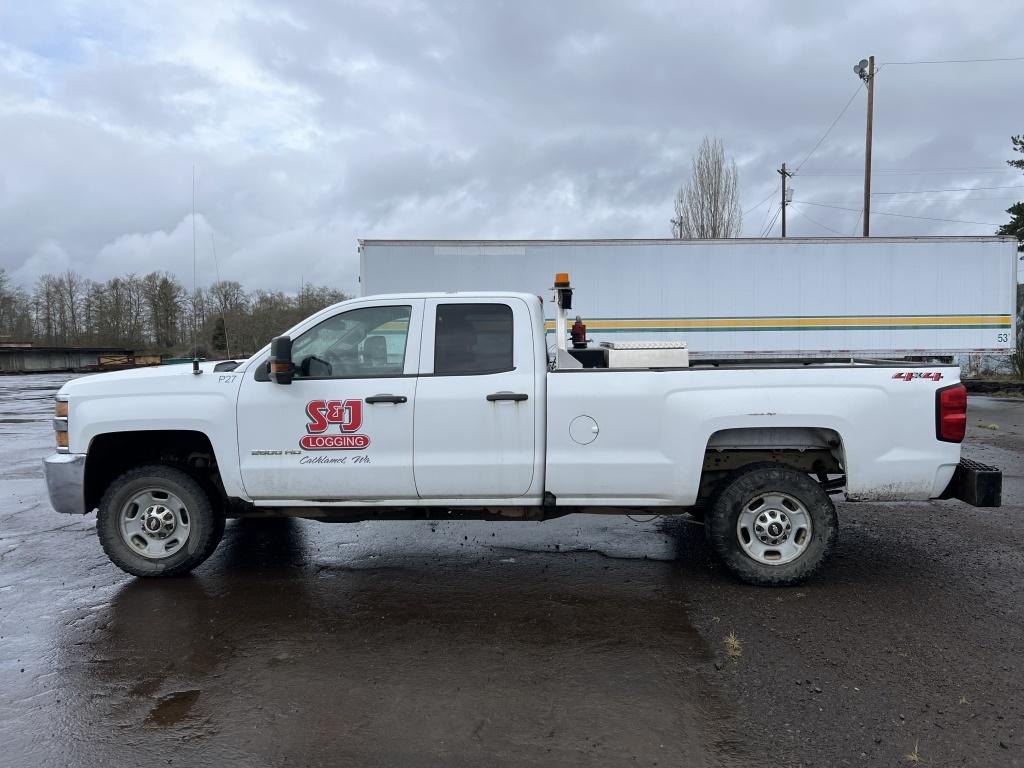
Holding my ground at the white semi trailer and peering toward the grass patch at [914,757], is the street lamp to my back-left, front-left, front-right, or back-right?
back-left

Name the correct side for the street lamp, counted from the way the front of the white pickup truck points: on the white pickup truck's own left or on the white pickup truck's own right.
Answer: on the white pickup truck's own right

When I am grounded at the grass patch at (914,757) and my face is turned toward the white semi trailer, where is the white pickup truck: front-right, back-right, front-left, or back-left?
front-left

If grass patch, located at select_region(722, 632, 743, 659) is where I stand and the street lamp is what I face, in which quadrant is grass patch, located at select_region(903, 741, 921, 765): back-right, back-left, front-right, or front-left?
back-right

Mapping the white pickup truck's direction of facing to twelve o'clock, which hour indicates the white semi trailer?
The white semi trailer is roughly at 4 o'clock from the white pickup truck.

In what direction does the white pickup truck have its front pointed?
to the viewer's left
